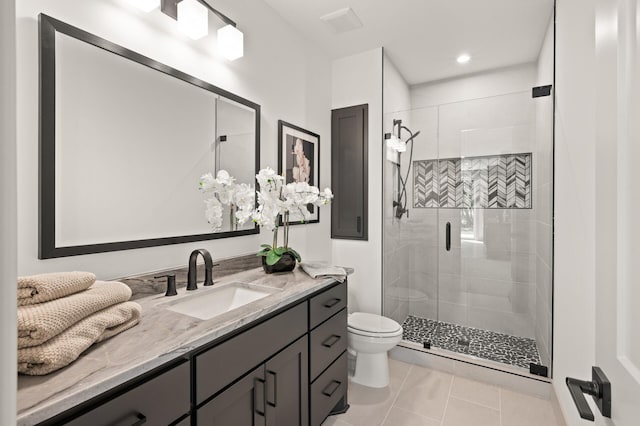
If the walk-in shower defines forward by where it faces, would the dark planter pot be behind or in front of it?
in front

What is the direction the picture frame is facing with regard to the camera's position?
facing the viewer and to the right of the viewer

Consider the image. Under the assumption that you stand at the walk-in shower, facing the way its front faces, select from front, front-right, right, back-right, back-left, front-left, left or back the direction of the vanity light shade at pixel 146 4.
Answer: front-right

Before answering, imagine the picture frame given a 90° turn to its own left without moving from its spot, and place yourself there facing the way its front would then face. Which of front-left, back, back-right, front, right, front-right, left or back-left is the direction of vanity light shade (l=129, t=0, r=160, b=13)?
back

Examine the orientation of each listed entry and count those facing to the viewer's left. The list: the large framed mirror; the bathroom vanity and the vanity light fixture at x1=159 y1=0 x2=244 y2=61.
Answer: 0

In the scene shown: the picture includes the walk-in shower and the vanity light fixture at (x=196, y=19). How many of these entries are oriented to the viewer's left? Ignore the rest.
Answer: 0

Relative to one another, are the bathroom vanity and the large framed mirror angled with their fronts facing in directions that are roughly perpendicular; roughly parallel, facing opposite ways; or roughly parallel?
roughly parallel

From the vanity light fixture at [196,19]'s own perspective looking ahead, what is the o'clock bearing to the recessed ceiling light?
The recessed ceiling light is roughly at 10 o'clock from the vanity light fixture.

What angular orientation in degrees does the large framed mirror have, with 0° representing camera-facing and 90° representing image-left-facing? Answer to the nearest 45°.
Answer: approximately 315°

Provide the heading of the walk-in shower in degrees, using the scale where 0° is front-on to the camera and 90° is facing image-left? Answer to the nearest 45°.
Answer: approximately 0°

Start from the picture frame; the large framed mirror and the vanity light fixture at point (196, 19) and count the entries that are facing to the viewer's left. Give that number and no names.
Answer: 0
